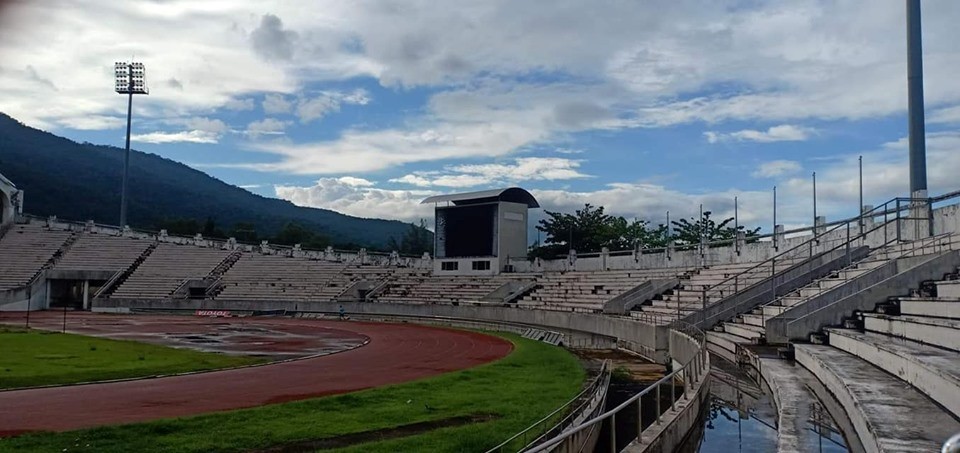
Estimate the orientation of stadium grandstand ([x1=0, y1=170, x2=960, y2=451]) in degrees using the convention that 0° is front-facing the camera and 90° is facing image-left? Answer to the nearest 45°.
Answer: approximately 45°

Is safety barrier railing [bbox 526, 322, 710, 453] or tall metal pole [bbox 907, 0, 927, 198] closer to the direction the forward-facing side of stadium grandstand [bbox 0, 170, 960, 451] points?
the safety barrier railing

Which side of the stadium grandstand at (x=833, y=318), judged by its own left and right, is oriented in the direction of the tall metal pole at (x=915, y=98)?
back

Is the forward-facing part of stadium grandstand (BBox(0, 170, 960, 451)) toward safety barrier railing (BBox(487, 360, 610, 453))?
yes

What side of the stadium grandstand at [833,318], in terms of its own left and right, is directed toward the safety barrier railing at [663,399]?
front

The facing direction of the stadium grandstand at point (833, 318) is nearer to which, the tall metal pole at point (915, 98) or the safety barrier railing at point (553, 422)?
the safety barrier railing
